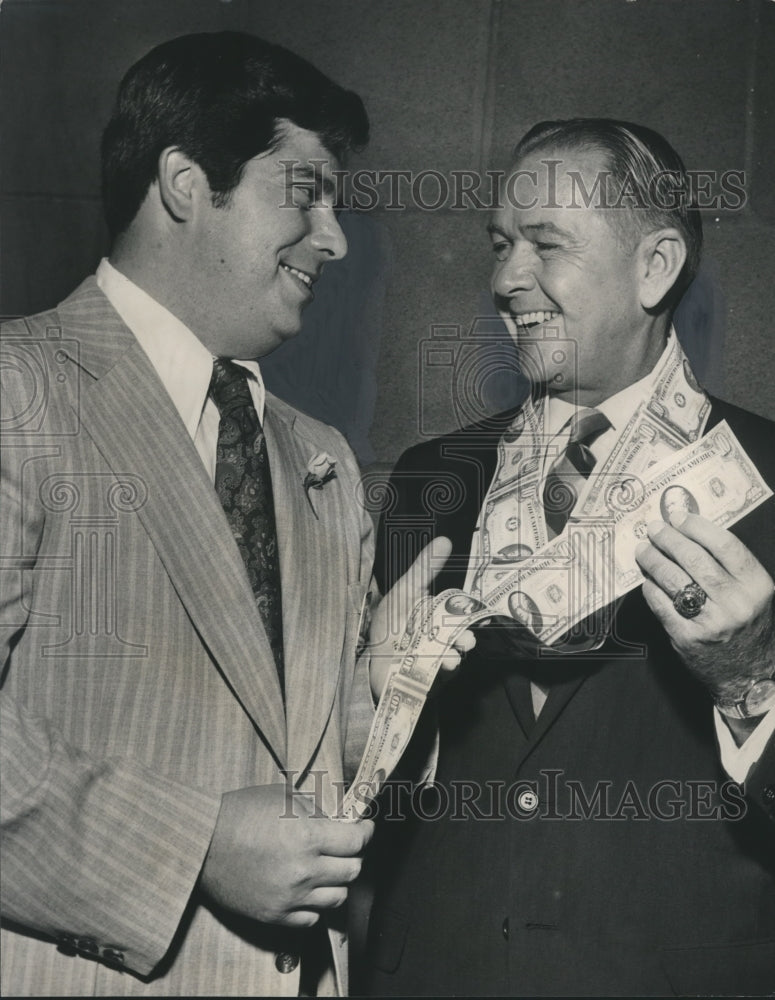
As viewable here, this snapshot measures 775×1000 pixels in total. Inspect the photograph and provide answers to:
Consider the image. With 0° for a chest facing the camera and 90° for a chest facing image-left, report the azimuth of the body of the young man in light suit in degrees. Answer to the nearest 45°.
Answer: approximately 315°

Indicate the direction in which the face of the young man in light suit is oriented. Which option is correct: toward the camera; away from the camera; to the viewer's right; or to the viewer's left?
to the viewer's right

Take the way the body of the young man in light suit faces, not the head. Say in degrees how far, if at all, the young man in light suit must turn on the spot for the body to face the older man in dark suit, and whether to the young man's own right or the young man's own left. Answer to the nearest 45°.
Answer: approximately 45° to the young man's own left
